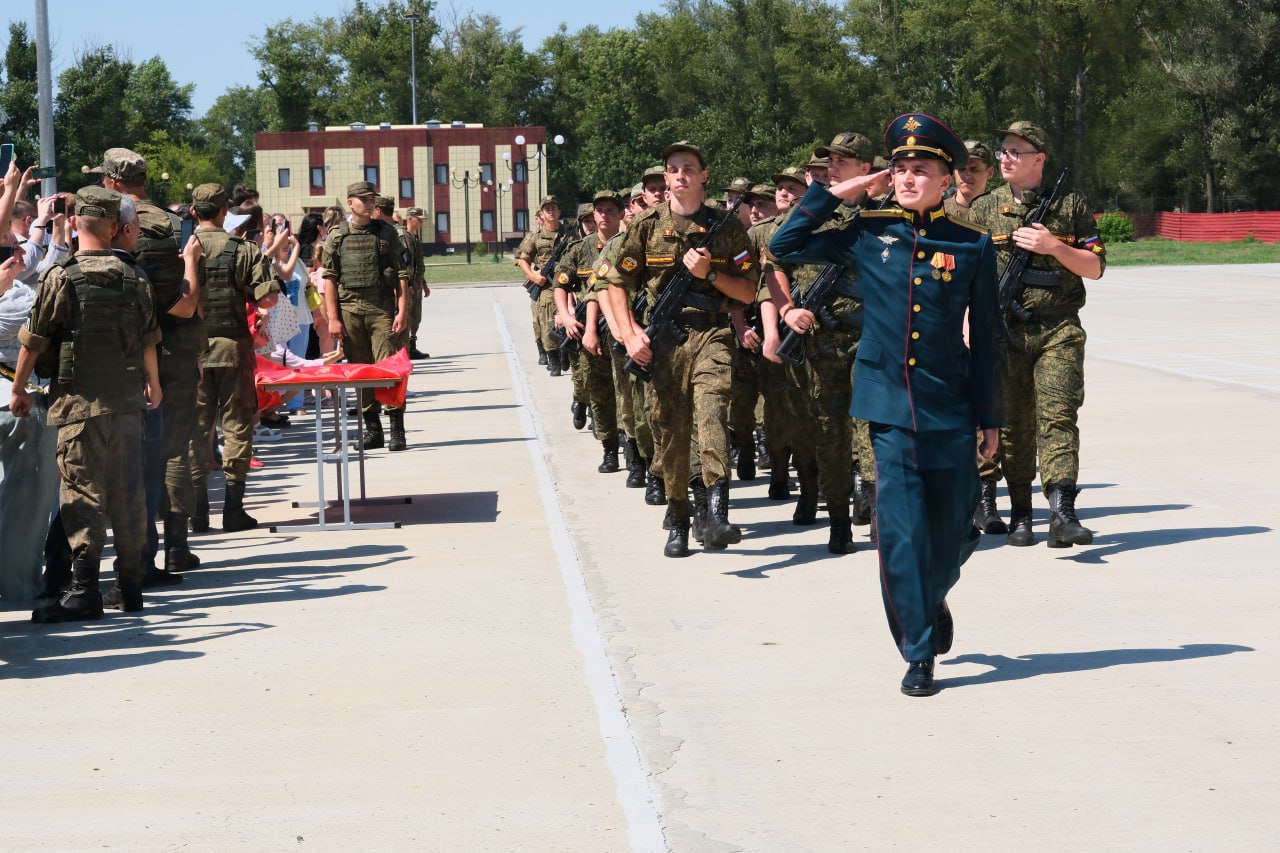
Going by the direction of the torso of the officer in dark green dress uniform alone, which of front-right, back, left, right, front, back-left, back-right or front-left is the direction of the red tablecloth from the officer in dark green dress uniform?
back-right

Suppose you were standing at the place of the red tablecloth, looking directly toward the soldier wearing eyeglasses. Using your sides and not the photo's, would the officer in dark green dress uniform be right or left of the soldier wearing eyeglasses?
right

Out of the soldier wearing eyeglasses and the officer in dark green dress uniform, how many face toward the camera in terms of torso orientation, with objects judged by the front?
2

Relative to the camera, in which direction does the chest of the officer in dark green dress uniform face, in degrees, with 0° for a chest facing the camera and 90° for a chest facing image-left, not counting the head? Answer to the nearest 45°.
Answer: approximately 0°

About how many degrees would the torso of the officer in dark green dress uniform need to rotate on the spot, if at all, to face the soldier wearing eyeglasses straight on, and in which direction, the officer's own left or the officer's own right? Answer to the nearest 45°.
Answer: approximately 180°

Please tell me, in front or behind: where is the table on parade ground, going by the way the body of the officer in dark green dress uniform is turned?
behind

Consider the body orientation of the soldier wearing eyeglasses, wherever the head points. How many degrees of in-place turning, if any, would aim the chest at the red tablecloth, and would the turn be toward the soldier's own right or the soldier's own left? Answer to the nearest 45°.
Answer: approximately 90° to the soldier's own right
